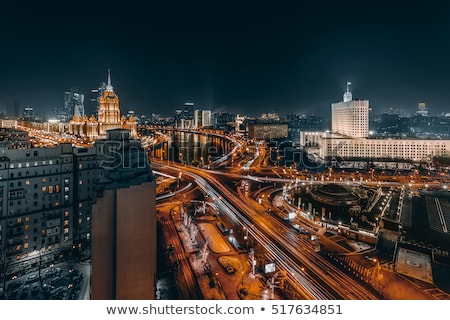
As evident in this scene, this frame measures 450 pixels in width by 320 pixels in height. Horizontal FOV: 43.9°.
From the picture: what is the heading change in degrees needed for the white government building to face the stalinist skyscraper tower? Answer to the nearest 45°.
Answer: approximately 45° to its right

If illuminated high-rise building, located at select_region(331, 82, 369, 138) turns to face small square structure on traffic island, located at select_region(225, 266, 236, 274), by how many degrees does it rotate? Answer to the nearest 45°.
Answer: approximately 45° to its left
